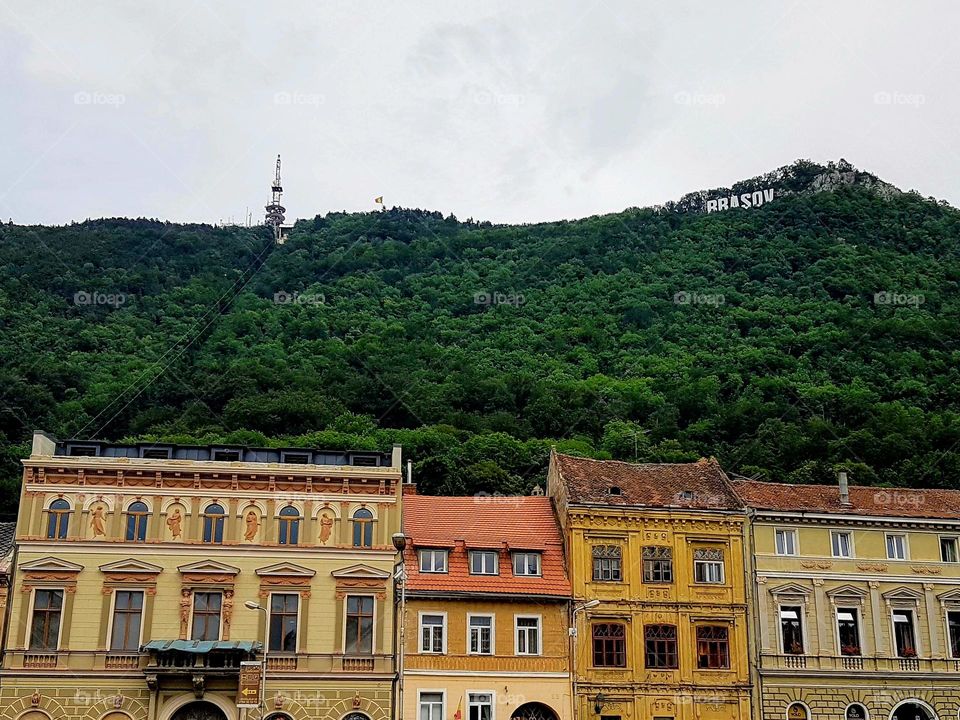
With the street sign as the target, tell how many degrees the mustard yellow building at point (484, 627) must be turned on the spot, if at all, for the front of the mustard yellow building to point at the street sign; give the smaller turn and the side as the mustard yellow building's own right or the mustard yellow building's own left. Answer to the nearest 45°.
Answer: approximately 45° to the mustard yellow building's own right

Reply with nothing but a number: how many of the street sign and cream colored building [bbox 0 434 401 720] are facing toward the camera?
2

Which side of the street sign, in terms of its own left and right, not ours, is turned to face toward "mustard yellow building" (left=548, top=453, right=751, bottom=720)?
left

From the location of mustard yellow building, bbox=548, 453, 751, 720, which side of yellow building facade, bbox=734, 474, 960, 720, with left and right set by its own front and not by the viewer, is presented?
right

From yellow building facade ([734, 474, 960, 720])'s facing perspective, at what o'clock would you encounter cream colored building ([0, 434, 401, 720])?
The cream colored building is roughly at 2 o'clock from the yellow building facade.

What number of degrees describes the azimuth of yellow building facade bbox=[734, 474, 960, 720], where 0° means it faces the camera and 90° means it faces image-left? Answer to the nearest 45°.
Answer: approximately 0°

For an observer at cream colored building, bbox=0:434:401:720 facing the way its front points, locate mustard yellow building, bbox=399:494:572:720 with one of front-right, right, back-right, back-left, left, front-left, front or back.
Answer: left

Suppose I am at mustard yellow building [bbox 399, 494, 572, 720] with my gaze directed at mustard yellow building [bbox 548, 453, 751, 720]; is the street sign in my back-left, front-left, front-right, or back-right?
back-right
